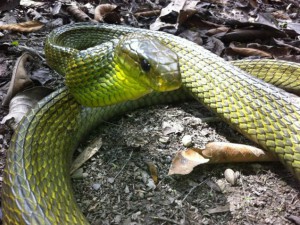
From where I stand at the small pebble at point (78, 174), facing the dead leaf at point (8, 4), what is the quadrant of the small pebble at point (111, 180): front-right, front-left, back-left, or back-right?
back-right

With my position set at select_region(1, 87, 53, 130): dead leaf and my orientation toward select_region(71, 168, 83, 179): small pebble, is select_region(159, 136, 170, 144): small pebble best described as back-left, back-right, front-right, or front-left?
front-left

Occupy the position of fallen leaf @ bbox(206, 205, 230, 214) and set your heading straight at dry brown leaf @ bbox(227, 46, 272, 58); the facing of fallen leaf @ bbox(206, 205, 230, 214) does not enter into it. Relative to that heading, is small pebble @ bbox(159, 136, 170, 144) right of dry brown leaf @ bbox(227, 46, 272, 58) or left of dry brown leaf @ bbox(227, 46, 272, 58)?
left

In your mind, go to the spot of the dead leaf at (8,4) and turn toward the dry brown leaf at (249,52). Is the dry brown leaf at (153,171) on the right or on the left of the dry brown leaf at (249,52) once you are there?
right
